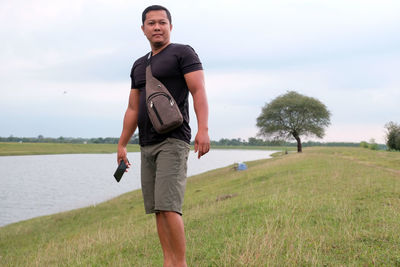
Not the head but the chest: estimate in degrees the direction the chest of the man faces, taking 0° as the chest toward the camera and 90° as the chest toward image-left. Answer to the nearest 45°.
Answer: approximately 45°

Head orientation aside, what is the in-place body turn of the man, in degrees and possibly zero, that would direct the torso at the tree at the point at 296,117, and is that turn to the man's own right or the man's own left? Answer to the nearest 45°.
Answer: approximately 180°

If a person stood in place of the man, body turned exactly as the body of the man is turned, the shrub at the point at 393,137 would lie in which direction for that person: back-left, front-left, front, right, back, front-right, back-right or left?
back
